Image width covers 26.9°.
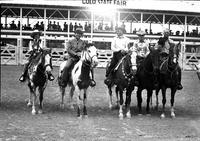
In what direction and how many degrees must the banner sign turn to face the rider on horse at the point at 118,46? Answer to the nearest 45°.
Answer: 0° — it already faces them

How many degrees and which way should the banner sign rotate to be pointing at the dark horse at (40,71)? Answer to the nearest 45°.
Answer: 0° — it already faces it

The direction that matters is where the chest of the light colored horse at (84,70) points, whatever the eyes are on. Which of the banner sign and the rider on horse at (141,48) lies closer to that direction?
the rider on horse

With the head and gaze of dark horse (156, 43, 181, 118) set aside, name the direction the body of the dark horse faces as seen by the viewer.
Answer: toward the camera

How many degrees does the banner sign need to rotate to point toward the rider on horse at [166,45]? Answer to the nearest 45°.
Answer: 0° — it already faces them

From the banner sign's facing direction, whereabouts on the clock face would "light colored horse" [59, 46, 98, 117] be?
The light colored horse is roughly at 12 o'clock from the banner sign.

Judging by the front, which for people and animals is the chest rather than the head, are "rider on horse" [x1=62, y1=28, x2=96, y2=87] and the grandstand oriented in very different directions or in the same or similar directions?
same or similar directions

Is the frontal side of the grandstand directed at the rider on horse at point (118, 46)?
yes

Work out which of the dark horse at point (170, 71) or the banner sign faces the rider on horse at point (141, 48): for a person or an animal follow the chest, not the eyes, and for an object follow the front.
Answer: the banner sign

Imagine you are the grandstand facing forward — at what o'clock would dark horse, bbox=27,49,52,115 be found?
The dark horse is roughly at 12 o'clock from the grandstand.

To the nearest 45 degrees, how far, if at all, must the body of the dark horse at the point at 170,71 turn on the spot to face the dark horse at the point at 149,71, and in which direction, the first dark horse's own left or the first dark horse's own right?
approximately 90° to the first dark horse's own right

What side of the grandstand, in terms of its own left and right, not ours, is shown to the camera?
front

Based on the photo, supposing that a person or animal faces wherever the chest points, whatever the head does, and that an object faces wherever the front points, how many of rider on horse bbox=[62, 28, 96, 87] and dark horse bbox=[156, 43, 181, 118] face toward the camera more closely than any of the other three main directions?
2
